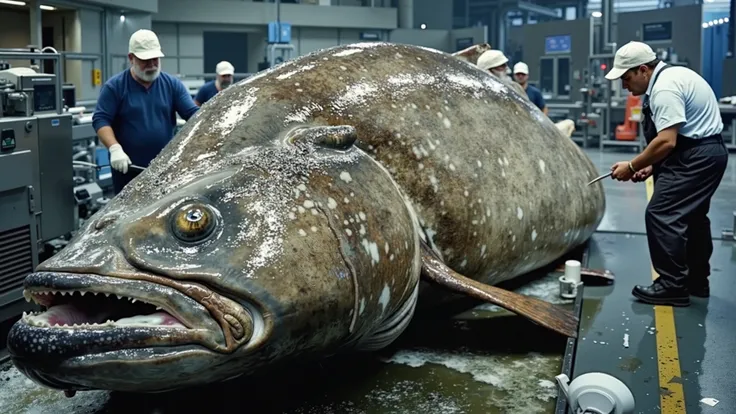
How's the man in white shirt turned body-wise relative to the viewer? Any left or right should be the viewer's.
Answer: facing to the left of the viewer

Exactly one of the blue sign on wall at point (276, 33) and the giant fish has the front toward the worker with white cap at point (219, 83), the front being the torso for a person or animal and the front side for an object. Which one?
the blue sign on wall

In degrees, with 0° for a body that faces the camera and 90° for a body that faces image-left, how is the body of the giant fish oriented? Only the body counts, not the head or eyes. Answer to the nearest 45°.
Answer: approximately 45°

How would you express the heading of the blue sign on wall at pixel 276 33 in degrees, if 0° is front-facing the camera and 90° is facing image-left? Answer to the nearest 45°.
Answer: approximately 0°

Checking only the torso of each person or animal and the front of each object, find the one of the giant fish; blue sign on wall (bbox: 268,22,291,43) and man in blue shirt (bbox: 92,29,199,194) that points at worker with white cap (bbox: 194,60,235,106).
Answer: the blue sign on wall

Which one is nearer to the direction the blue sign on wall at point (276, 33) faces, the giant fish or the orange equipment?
the giant fish

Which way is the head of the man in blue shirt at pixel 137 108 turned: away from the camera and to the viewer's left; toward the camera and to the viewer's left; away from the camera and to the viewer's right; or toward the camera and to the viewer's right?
toward the camera and to the viewer's right

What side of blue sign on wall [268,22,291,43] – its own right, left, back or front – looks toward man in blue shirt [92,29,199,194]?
front

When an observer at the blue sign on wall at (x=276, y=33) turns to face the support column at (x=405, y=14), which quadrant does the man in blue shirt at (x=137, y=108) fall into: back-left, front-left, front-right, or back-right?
back-right

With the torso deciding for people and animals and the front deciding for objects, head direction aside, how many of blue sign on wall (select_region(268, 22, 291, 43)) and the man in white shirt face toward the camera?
1

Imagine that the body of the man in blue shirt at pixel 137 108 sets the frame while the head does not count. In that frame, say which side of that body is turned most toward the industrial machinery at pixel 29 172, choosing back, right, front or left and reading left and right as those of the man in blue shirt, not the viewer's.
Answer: right

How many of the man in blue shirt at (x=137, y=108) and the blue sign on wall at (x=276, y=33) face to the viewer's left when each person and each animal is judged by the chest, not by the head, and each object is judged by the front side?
0

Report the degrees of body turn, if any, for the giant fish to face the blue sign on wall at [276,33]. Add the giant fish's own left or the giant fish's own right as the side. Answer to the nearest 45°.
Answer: approximately 135° to the giant fish's own right

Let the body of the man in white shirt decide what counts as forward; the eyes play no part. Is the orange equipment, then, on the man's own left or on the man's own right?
on the man's own right

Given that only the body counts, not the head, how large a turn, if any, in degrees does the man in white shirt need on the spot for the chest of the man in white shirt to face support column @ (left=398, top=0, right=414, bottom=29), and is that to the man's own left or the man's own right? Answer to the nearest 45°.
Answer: approximately 90° to the man's own right

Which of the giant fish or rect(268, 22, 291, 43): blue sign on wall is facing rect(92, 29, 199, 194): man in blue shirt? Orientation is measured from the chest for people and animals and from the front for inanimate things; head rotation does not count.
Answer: the blue sign on wall
